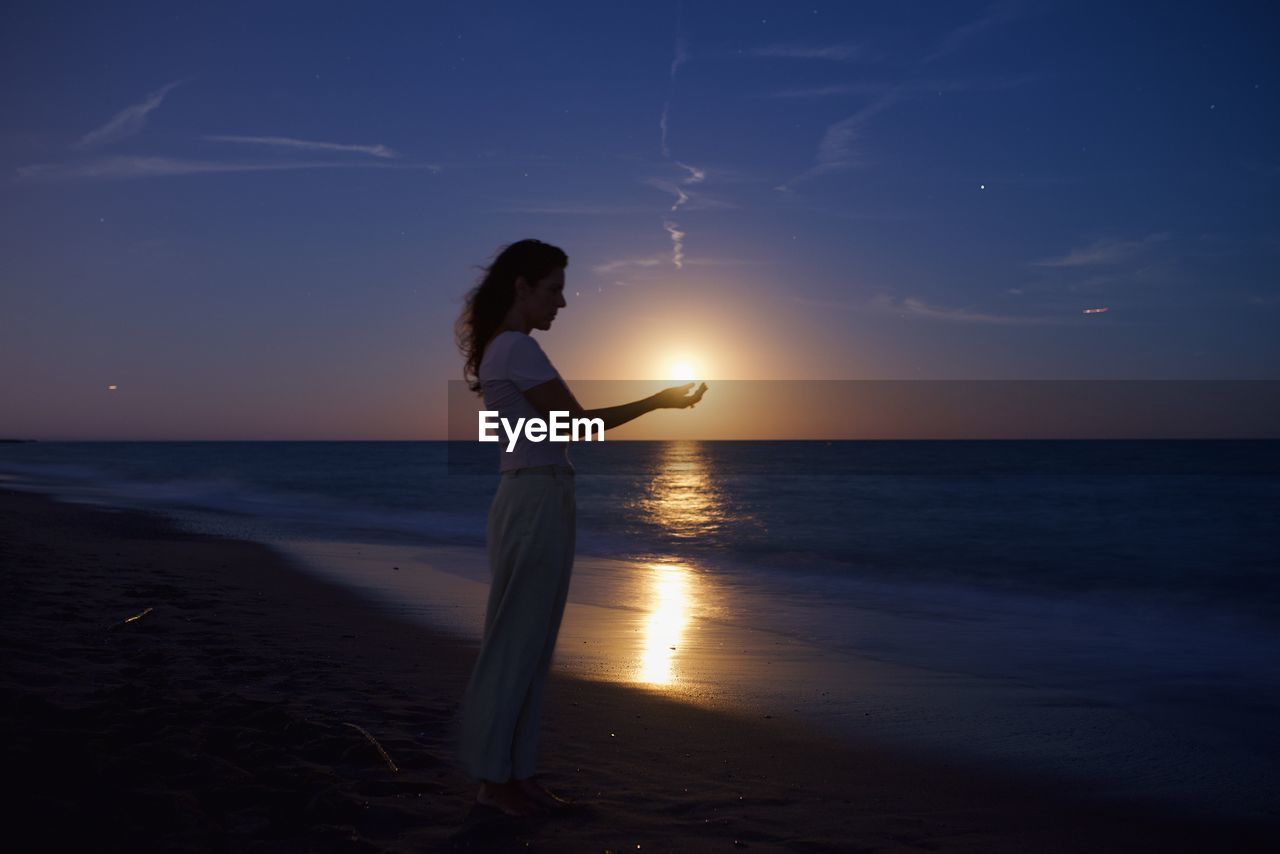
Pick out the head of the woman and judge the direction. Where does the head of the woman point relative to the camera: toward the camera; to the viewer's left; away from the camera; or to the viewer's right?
to the viewer's right

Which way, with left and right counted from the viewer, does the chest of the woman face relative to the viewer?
facing to the right of the viewer
